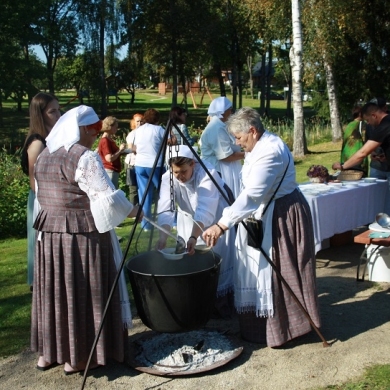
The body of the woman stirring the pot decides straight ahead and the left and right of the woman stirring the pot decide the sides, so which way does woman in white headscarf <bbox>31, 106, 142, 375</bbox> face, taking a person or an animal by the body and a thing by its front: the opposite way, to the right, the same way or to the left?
the opposite way

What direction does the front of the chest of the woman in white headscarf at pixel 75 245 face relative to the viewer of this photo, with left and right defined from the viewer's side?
facing away from the viewer and to the right of the viewer

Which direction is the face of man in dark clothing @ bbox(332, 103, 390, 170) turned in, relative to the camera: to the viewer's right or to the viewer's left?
to the viewer's left

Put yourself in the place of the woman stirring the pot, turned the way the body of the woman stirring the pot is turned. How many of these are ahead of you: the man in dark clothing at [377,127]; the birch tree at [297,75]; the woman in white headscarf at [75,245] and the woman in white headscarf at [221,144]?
1

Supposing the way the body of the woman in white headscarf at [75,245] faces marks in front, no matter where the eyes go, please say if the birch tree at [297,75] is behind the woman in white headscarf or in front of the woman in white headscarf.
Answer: in front

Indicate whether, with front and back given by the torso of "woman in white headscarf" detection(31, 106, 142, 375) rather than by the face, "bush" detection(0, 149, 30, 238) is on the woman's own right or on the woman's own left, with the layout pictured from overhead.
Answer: on the woman's own left

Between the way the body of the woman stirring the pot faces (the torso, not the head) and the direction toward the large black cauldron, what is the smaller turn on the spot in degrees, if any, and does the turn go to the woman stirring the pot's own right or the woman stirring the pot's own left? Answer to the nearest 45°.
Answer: approximately 45° to the woman stirring the pot's own left

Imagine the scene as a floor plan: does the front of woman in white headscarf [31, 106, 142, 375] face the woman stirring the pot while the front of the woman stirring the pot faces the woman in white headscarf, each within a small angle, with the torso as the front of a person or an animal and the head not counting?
yes

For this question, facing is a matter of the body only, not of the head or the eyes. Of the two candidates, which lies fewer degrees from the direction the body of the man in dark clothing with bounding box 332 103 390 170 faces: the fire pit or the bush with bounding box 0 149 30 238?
the bush

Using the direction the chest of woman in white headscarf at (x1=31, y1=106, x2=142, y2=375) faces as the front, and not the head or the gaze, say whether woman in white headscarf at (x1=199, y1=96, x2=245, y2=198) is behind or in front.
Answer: in front

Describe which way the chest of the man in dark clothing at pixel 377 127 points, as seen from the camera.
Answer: to the viewer's left

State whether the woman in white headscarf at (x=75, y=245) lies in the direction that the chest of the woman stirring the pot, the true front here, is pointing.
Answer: yes

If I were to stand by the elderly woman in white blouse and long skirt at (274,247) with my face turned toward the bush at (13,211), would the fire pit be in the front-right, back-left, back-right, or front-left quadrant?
front-left

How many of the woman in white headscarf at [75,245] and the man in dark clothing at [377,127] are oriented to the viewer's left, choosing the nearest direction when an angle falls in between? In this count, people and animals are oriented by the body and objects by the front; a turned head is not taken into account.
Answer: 1

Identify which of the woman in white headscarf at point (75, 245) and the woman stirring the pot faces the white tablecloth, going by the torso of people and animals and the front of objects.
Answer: the woman in white headscarf

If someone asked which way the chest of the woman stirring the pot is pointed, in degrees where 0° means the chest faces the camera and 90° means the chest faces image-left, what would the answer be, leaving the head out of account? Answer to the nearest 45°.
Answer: approximately 45°
